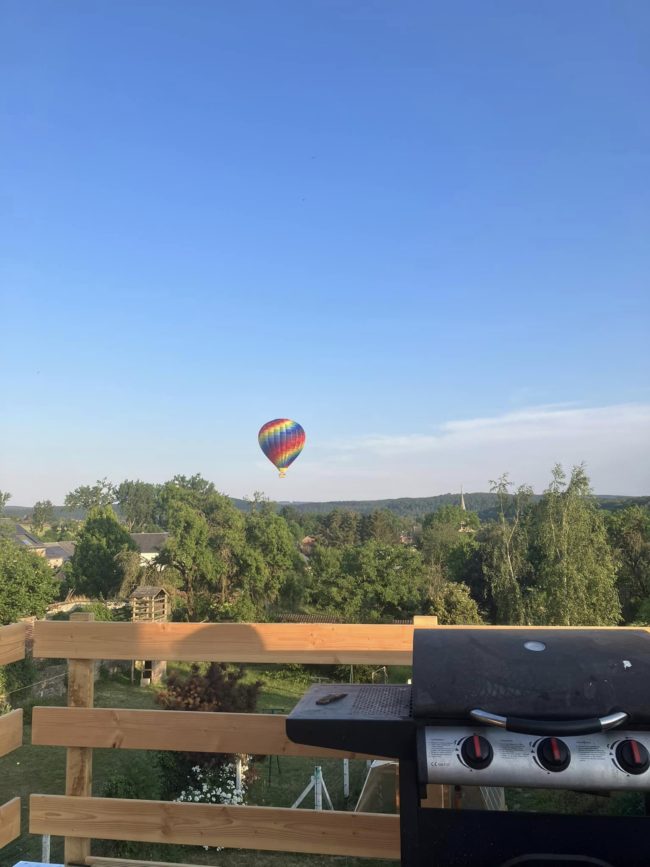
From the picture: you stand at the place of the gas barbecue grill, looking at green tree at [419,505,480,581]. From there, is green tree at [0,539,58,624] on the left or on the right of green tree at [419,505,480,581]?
left

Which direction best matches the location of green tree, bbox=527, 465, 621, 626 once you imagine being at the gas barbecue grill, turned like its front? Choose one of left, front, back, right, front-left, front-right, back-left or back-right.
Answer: back

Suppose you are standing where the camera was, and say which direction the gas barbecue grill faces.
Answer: facing the viewer

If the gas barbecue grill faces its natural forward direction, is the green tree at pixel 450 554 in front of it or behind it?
behind

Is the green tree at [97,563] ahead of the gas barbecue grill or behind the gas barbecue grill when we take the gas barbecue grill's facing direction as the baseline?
behind

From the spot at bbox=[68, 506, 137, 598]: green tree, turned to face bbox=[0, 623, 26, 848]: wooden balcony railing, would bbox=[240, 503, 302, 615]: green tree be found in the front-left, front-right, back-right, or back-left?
front-left

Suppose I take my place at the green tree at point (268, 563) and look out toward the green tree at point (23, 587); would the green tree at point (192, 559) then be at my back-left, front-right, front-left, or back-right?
front-right

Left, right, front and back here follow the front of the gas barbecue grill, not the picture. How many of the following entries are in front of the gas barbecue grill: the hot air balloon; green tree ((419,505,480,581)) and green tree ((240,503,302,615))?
0

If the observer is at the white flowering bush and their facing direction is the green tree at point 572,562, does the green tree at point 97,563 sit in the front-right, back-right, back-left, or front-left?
front-left

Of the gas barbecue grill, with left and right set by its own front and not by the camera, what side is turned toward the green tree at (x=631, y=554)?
back

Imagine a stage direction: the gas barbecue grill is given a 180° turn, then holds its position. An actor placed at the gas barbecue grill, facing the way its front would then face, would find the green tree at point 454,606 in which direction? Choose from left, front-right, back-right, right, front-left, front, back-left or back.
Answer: front

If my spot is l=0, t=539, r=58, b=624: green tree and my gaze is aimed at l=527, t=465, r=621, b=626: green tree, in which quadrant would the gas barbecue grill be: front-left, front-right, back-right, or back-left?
front-right

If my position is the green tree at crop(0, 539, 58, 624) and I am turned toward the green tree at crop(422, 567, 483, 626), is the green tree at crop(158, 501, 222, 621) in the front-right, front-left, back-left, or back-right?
front-left
